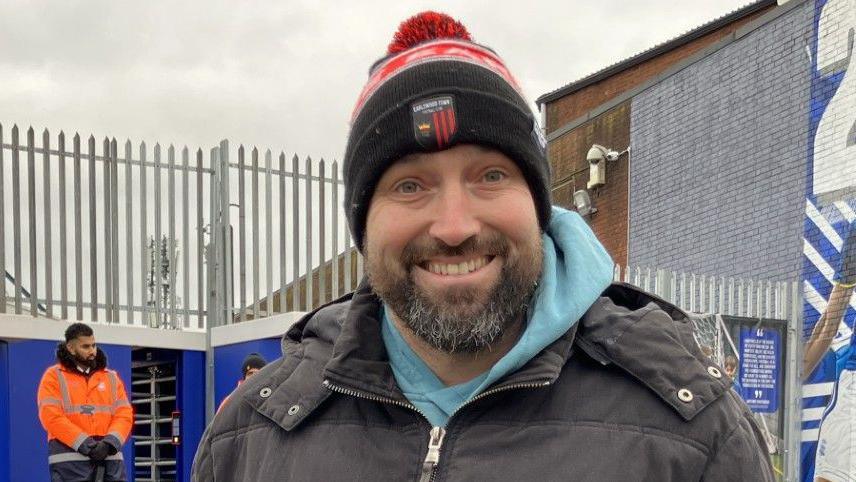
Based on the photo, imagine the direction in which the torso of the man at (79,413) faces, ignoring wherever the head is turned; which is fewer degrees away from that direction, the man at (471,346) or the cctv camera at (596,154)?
the man

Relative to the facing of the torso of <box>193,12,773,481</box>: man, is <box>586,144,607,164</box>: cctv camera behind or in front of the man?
behind

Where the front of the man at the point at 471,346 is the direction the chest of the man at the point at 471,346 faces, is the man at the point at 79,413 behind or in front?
behind

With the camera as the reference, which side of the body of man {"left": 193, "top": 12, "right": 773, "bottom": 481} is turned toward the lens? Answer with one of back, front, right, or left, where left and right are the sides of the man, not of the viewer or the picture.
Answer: front

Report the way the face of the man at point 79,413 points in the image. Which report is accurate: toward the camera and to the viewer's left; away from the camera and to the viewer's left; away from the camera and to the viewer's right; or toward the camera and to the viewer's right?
toward the camera and to the viewer's right

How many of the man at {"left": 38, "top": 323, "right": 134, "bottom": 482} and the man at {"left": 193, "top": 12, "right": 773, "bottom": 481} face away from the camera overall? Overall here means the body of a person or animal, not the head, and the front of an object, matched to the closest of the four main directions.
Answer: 0

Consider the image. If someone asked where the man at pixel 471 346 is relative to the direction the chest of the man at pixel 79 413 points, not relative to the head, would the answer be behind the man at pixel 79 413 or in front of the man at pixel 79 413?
in front

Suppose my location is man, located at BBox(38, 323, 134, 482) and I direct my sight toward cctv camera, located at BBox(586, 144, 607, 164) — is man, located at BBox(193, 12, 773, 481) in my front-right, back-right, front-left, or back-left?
back-right

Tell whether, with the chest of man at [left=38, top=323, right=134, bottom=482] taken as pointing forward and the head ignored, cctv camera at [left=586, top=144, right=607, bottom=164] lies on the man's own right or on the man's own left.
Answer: on the man's own left

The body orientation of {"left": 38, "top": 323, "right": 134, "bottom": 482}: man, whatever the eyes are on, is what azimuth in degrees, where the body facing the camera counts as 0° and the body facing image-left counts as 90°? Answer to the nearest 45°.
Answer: approximately 315°
